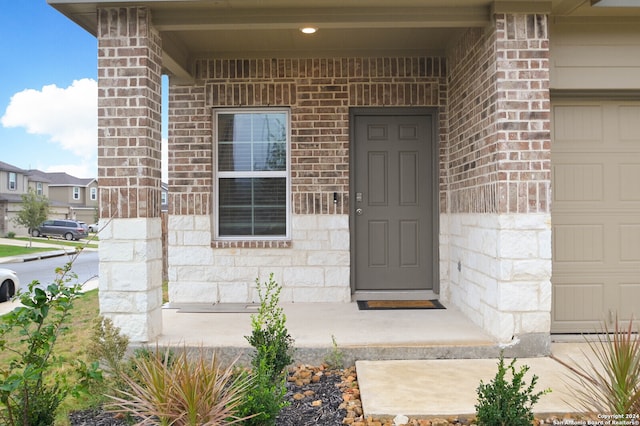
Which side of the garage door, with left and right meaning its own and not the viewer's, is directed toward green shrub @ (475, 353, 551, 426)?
front

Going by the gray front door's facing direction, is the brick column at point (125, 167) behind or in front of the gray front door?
in front

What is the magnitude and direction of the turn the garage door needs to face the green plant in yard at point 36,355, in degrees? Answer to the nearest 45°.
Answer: approximately 45° to its right

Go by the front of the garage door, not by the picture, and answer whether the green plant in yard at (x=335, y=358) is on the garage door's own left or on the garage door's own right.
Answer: on the garage door's own right

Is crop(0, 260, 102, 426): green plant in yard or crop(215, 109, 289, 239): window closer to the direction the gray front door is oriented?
the green plant in yard

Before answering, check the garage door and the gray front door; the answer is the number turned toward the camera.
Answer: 2

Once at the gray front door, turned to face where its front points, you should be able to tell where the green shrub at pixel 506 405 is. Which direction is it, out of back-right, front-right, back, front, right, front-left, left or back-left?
front

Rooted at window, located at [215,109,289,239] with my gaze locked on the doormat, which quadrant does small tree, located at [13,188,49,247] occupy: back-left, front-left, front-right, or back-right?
back-left

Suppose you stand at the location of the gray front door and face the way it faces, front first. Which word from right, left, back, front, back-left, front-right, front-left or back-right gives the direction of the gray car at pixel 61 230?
back-right

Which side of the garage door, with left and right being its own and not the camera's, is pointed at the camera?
front

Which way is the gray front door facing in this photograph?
toward the camera

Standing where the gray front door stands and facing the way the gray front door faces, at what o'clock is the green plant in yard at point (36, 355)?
The green plant in yard is roughly at 1 o'clock from the gray front door.
